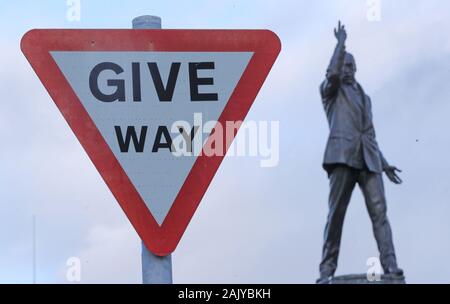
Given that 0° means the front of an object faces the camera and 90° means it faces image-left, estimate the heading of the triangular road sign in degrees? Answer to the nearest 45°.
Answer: approximately 0°
